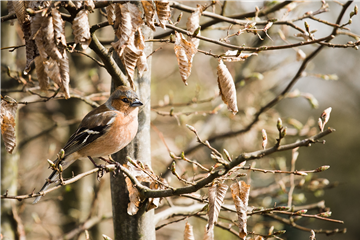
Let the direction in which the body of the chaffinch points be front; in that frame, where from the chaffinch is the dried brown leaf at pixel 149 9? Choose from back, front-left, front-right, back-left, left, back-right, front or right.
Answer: front-right

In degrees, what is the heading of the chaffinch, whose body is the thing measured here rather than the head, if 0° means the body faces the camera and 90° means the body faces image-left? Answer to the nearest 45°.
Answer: approximately 315°
